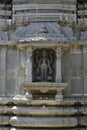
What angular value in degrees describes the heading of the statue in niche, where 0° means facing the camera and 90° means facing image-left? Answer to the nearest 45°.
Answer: approximately 0°
